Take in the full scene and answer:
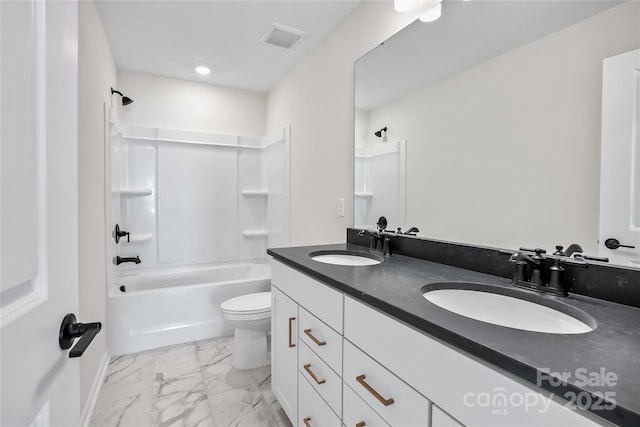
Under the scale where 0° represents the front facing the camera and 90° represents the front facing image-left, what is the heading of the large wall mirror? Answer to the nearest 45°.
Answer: approximately 45°

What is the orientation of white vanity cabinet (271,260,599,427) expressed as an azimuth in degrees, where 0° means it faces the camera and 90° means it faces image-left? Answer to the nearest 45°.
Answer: approximately 45°

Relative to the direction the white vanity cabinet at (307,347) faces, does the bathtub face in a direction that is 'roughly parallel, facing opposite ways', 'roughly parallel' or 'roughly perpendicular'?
roughly perpendicular

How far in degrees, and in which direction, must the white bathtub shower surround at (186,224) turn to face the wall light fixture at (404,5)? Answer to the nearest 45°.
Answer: approximately 45° to its left

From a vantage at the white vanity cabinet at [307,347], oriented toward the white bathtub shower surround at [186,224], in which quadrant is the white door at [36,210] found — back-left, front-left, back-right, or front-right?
back-left
